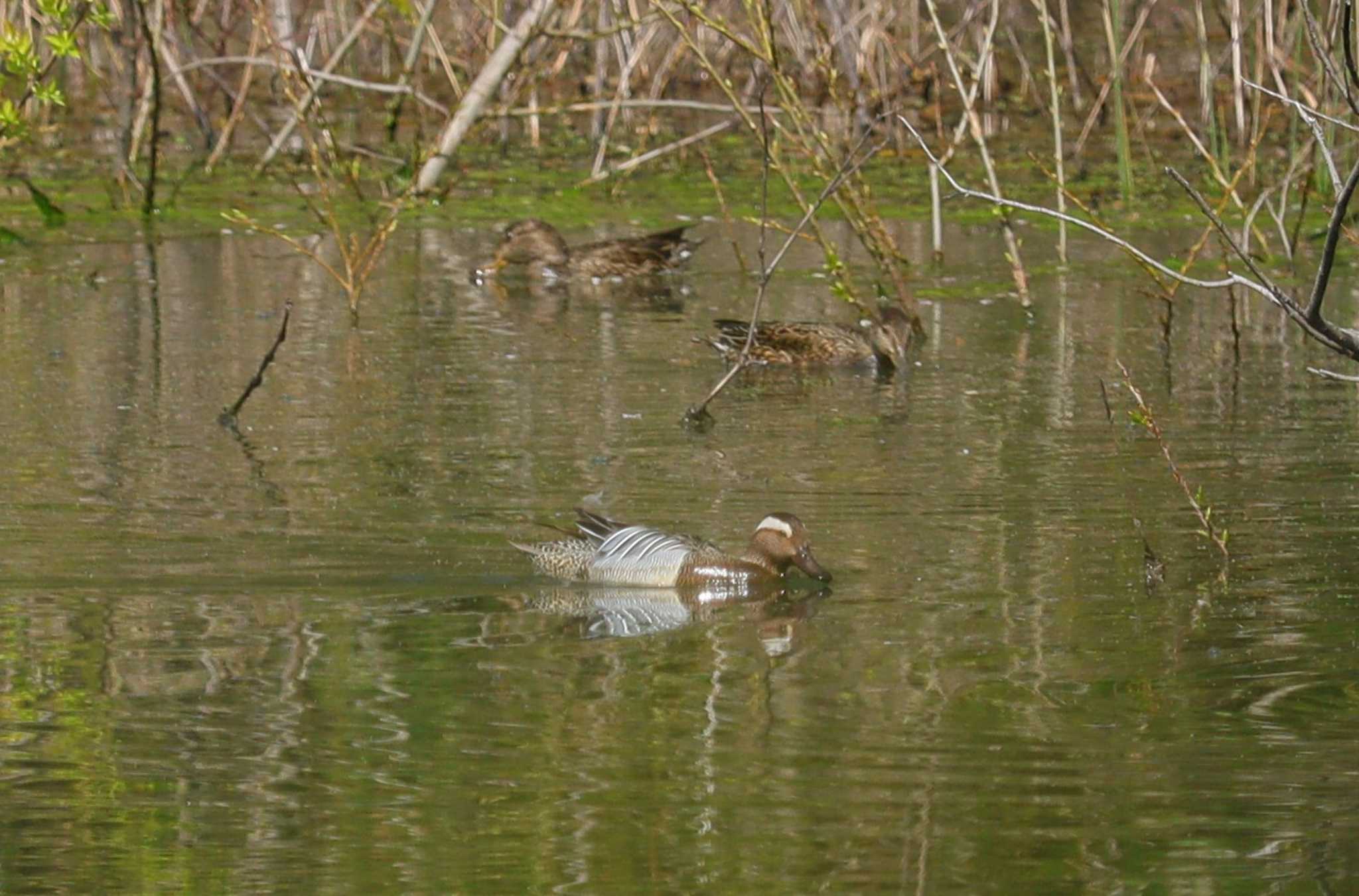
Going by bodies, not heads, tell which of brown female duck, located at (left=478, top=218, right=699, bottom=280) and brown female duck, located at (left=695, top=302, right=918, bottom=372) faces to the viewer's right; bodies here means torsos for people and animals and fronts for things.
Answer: brown female duck, located at (left=695, top=302, right=918, bottom=372)

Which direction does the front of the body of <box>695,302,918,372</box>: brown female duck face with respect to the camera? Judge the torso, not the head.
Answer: to the viewer's right

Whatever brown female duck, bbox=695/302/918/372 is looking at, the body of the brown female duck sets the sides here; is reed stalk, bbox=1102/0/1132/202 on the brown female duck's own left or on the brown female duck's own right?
on the brown female duck's own left

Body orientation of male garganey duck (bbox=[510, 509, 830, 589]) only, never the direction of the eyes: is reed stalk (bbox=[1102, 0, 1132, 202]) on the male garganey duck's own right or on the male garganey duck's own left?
on the male garganey duck's own left

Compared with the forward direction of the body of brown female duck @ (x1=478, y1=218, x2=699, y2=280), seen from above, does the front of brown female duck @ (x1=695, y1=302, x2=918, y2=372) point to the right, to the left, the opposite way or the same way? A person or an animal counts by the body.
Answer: the opposite way

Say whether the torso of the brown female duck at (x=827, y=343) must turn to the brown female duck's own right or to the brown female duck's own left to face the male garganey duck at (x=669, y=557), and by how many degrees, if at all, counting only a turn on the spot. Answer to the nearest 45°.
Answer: approximately 90° to the brown female duck's own right

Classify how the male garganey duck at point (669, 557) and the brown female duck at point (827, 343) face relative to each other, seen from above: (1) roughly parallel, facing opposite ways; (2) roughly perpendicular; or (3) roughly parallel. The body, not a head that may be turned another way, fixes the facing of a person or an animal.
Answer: roughly parallel

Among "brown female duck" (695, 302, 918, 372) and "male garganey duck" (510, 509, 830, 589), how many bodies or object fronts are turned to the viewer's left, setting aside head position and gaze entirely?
0

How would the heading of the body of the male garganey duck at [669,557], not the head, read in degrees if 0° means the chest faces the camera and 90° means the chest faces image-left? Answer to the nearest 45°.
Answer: approximately 270°

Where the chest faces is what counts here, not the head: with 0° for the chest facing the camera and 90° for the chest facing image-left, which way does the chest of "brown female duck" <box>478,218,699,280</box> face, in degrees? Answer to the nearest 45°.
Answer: approximately 90°

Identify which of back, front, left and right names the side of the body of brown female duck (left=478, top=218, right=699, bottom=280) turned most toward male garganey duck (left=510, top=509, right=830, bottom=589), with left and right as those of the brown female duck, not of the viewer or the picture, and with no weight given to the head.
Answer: left
